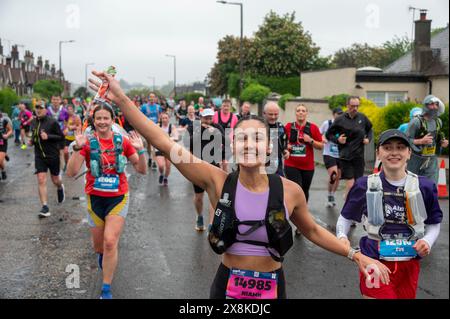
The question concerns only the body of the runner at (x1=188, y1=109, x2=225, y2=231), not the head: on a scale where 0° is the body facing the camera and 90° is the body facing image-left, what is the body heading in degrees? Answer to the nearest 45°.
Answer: approximately 0°

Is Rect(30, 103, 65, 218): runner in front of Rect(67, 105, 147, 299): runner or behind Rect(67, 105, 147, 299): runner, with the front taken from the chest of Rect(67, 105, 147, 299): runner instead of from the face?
behind

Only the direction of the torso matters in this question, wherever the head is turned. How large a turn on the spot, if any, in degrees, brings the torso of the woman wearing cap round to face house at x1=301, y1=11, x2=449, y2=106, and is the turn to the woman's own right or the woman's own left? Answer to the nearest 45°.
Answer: approximately 180°

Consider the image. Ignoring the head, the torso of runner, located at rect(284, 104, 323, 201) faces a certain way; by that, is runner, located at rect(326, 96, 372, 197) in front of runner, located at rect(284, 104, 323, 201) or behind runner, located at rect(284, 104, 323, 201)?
behind

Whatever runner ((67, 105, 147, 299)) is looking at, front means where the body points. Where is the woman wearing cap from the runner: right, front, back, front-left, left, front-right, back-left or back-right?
front-left

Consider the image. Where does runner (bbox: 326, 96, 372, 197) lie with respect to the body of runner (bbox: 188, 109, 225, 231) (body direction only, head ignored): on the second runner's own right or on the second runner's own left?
on the second runner's own left

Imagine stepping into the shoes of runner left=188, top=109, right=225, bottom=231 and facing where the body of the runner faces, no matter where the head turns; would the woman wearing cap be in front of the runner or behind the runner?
in front

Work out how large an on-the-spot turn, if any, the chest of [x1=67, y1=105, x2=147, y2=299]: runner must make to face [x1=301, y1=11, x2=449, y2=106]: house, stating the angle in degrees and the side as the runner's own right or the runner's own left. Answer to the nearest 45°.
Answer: approximately 135° to the runner's own left
